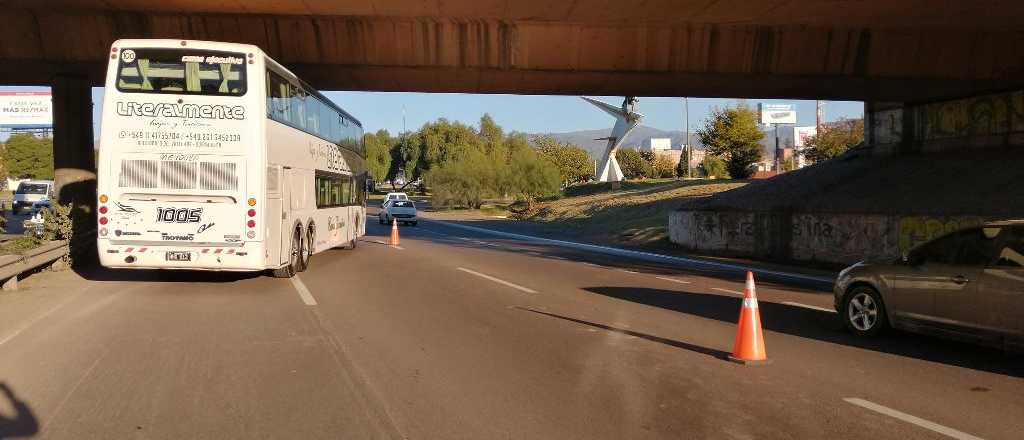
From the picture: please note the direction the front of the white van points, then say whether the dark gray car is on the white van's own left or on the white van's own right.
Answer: on the white van's own left

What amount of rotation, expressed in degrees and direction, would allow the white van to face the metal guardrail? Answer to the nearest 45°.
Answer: approximately 45° to its left

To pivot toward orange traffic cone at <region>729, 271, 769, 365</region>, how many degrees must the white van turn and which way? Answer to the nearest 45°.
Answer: approximately 45° to its left

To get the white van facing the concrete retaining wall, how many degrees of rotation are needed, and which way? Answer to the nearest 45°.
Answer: approximately 90° to its left

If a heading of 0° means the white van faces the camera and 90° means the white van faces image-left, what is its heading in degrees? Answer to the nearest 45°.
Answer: approximately 45°
